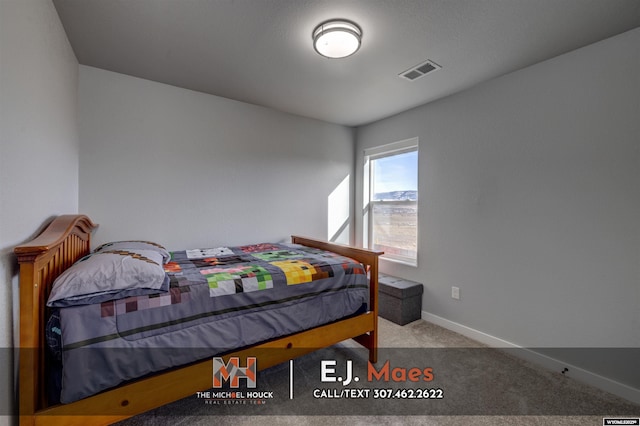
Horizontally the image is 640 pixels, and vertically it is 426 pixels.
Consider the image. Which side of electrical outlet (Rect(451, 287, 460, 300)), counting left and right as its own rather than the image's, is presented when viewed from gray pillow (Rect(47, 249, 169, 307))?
front

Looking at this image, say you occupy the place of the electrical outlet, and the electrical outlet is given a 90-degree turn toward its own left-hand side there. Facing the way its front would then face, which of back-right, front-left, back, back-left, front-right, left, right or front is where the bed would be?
right

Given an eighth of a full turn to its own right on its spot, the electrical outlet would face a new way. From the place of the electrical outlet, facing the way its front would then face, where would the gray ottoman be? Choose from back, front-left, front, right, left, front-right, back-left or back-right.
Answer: front
